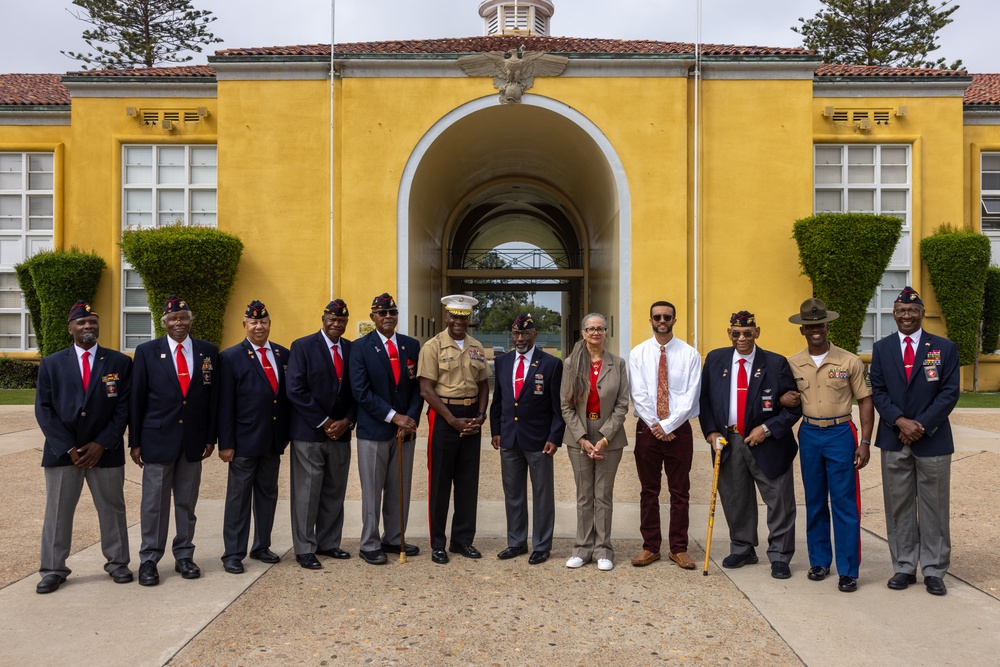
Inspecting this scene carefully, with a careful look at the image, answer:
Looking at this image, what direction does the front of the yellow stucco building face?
toward the camera

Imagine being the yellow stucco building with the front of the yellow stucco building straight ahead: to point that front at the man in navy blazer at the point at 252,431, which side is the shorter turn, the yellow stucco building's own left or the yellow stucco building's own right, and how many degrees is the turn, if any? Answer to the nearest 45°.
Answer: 0° — it already faces them

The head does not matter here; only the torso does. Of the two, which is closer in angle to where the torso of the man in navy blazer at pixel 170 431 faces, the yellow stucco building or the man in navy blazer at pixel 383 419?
the man in navy blazer

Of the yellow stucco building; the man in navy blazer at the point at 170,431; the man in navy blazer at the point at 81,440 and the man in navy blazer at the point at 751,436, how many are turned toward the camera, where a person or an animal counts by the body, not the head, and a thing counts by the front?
4

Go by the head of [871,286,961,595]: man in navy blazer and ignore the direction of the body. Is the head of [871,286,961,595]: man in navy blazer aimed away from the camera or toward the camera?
toward the camera

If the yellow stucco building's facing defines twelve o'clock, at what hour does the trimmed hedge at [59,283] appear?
The trimmed hedge is roughly at 3 o'clock from the yellow stucco building.

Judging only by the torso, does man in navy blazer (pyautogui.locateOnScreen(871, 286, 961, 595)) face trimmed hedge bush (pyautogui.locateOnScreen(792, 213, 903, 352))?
no

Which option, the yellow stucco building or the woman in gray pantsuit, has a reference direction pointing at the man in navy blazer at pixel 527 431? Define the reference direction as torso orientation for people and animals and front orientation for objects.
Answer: the yellow stucco building

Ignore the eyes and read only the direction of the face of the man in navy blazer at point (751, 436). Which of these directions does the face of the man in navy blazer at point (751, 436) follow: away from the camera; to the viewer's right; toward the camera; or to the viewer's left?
toward the camera

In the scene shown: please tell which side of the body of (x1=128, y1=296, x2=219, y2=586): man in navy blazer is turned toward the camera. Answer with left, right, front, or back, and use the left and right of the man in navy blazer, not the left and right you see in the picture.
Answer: front

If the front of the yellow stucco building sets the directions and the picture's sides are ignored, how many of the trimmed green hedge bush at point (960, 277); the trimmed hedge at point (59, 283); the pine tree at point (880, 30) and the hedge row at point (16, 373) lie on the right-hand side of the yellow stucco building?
2

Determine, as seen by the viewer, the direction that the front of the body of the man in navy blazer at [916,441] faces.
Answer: toward the camera

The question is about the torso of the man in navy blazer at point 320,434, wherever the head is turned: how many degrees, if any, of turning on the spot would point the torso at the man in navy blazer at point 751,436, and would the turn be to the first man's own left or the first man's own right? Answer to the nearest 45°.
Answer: approximately 45° to the first man's own left

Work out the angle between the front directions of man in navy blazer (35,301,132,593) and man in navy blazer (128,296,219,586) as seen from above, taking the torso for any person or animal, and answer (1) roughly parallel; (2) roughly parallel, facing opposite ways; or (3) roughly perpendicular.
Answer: roughly parallel

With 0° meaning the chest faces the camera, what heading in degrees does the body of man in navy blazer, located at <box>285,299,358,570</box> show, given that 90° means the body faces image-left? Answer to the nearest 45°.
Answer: approximately 315°

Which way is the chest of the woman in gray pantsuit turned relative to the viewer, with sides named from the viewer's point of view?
facing the viewer

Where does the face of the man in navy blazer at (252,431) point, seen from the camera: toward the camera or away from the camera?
toward the camera

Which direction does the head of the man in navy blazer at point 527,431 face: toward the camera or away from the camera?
toward the camera
